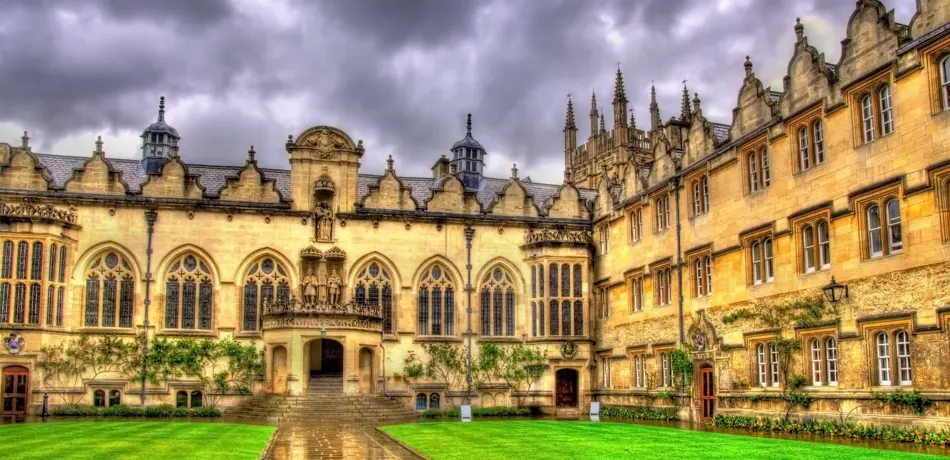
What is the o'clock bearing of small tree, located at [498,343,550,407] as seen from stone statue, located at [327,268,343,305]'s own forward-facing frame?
The small tree is roughly at 9 o'clock from the stone statue.

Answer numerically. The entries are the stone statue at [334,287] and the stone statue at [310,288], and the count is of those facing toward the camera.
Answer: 2

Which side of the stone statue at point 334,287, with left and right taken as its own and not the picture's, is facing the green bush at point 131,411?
right

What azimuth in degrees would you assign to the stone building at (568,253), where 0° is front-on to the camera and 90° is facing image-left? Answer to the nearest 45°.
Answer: approximately 0°

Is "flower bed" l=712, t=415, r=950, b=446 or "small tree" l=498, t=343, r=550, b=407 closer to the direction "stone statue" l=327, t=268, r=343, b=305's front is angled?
the flower bed

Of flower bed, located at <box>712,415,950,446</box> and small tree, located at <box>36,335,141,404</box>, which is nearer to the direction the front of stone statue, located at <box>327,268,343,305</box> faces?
the flower bed

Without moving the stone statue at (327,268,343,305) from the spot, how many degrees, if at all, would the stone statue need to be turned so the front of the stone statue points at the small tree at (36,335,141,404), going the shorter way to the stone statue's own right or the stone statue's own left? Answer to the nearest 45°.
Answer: approximately 90° to the stone statue's own right

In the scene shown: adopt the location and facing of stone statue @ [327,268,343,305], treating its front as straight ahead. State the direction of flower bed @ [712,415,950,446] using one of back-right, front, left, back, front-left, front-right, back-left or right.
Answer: front-left
